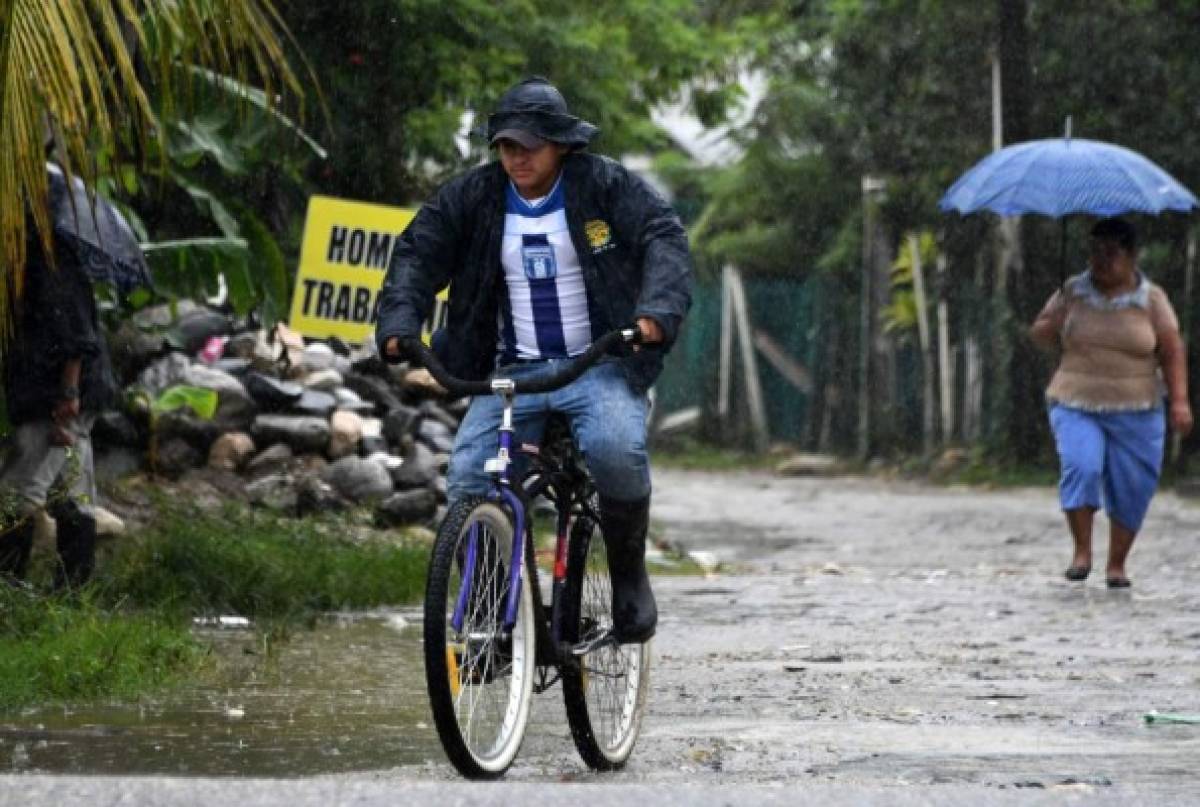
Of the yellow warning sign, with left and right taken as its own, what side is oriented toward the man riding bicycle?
front

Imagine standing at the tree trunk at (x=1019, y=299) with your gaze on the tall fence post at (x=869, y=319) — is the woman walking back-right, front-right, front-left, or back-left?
back-left

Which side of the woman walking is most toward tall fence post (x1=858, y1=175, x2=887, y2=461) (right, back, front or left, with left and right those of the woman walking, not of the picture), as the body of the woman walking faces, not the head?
back

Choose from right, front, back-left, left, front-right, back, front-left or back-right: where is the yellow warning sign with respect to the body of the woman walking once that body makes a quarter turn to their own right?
front

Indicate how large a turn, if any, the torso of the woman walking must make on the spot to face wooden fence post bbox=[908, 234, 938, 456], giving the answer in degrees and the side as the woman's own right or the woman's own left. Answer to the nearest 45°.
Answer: approximately 180°

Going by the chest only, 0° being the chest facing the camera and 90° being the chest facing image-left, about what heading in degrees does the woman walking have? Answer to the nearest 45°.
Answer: approximately 0°

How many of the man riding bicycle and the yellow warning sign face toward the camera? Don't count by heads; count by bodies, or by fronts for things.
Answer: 2

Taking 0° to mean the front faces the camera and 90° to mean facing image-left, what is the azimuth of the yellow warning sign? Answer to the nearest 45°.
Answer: approximately 0°
